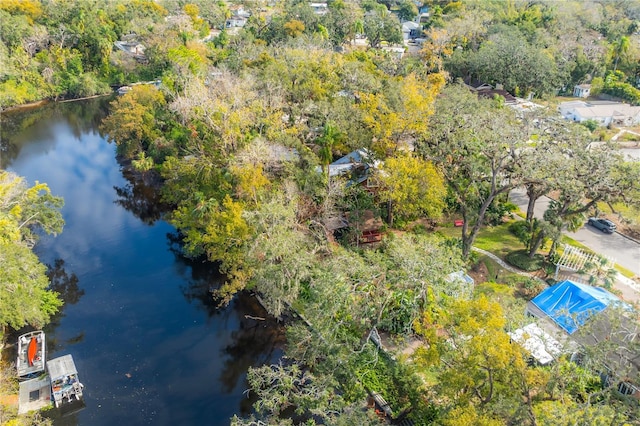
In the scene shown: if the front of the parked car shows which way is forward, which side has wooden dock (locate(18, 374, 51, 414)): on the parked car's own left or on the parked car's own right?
on the parked car's own left

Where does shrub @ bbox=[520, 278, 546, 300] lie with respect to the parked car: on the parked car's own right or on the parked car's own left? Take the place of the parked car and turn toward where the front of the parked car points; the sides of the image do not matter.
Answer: on the parked car's own left

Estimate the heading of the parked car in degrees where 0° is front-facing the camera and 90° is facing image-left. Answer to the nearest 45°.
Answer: approximately 135°

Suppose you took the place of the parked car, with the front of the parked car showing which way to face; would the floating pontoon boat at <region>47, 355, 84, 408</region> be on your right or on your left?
on your left

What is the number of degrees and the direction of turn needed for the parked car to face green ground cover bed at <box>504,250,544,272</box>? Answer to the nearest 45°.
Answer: approximately 90° to its left

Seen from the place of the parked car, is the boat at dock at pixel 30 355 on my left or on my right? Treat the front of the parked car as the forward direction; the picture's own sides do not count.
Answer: on my left

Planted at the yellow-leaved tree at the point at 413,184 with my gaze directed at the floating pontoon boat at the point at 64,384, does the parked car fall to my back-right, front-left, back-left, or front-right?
back-left
